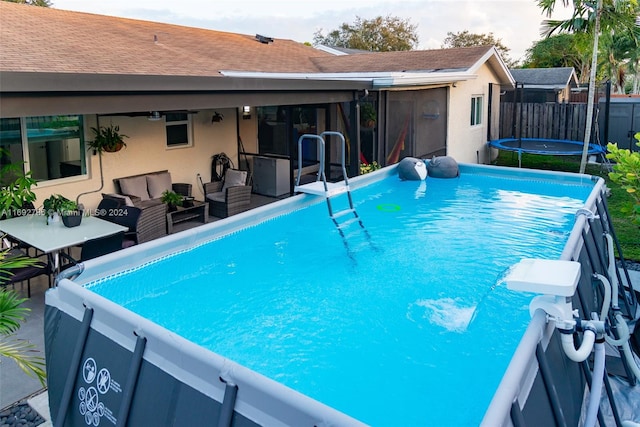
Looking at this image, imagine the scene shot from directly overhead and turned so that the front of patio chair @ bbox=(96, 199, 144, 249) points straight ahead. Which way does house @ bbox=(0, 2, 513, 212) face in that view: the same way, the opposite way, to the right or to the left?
to the right

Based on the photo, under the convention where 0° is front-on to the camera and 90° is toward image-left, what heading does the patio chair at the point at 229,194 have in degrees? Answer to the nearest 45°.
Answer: approximately 45°

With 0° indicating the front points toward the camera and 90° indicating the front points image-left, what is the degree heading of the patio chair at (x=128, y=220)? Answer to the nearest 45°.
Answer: approximately 45°

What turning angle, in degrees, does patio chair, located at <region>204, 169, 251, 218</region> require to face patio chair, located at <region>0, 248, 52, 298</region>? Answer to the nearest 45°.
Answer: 0° — it already faces it

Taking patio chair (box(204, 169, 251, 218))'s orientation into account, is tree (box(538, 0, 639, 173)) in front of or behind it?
behind

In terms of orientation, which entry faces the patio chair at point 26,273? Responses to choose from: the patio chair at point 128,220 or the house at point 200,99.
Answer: the patio chair at point 128,220

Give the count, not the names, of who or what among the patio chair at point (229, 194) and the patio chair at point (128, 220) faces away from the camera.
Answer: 0

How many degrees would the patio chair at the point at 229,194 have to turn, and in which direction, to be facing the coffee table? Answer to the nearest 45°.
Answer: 0° — it already faces it

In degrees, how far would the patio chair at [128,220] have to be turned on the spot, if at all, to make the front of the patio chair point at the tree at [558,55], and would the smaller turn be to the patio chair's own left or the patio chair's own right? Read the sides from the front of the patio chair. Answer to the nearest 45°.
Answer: approximately 180°

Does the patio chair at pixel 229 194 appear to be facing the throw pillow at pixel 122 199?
yes

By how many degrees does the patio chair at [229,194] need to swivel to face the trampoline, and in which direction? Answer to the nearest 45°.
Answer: approximately 180°
